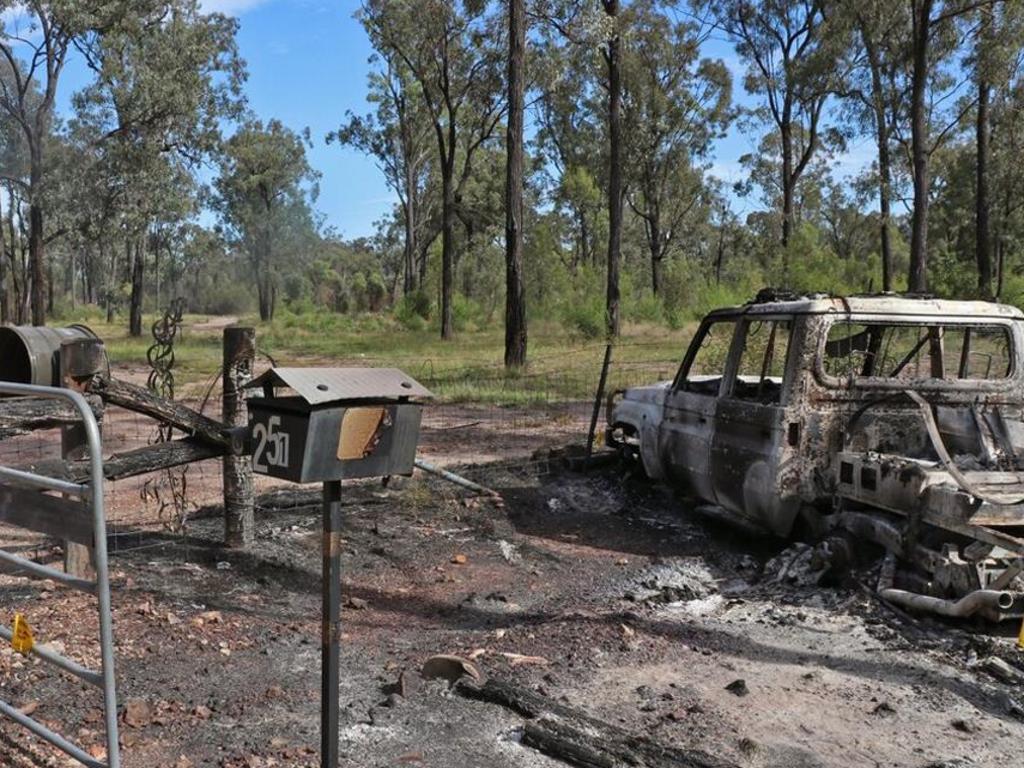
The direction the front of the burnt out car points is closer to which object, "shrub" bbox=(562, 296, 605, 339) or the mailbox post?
the shrub

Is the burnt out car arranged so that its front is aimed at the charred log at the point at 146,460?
no

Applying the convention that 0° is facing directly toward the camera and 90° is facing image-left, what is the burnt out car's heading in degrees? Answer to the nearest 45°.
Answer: approximately 135°

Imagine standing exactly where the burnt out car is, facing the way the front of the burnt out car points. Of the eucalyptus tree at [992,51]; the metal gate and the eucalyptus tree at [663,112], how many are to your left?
1

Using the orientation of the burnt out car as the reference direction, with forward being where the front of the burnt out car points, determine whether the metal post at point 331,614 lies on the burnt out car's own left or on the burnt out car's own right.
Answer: on the burnt out car's own left

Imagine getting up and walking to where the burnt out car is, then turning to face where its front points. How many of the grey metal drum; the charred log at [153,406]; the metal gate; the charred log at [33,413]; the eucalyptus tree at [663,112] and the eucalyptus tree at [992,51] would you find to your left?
4

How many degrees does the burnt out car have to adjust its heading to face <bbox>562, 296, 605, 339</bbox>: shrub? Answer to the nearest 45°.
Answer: approximately 45° to its right

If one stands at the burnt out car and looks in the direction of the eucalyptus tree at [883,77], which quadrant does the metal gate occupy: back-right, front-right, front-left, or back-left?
back-left

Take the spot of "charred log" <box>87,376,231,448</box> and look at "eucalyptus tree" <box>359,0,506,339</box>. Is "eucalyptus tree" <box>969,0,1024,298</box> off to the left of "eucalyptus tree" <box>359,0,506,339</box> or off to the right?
right

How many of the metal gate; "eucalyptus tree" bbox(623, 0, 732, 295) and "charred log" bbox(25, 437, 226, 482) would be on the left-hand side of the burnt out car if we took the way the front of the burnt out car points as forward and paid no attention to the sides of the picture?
2

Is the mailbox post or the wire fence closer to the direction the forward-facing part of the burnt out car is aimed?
the wire fence

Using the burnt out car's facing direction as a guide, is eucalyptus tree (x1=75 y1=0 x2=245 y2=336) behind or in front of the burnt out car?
in front

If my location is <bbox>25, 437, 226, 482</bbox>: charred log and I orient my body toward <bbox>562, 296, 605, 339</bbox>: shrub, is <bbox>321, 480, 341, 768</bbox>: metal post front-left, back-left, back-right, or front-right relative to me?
back-right

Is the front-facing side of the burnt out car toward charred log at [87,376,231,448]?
no

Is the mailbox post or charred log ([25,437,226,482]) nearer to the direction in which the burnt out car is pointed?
the charred log

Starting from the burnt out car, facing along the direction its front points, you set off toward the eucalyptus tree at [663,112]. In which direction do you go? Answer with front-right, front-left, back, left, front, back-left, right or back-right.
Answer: front-right

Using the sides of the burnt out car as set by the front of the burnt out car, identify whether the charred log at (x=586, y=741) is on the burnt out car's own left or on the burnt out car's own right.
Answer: on the burnt out car's own left

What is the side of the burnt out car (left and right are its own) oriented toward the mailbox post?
left

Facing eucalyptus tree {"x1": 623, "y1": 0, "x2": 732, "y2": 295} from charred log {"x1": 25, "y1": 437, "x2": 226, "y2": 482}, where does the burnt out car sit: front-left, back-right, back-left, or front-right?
front-right

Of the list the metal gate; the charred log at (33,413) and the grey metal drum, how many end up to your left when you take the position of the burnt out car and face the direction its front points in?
3

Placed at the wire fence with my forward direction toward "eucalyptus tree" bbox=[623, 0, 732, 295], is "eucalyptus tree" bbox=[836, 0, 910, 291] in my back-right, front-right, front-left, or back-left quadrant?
front-right

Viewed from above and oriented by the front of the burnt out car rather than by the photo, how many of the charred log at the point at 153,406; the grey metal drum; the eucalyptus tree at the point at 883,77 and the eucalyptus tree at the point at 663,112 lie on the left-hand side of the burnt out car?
2
